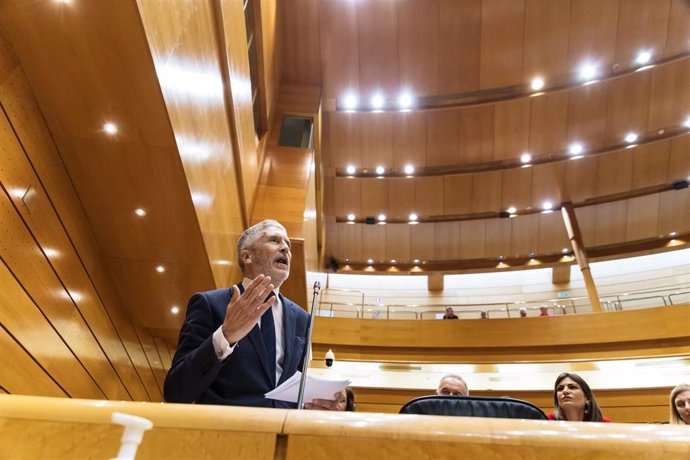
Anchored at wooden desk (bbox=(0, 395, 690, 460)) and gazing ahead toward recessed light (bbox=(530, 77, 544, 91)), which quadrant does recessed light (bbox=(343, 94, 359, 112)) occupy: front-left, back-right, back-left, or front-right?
front-left

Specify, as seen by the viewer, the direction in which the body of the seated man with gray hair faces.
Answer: toward the camera

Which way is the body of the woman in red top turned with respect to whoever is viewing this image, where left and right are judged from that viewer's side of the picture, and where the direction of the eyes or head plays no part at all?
facing the viewer and to the left of the viewer
